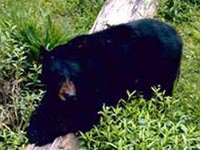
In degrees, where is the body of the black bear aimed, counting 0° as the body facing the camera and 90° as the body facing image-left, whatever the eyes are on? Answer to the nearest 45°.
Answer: approximately 45°
